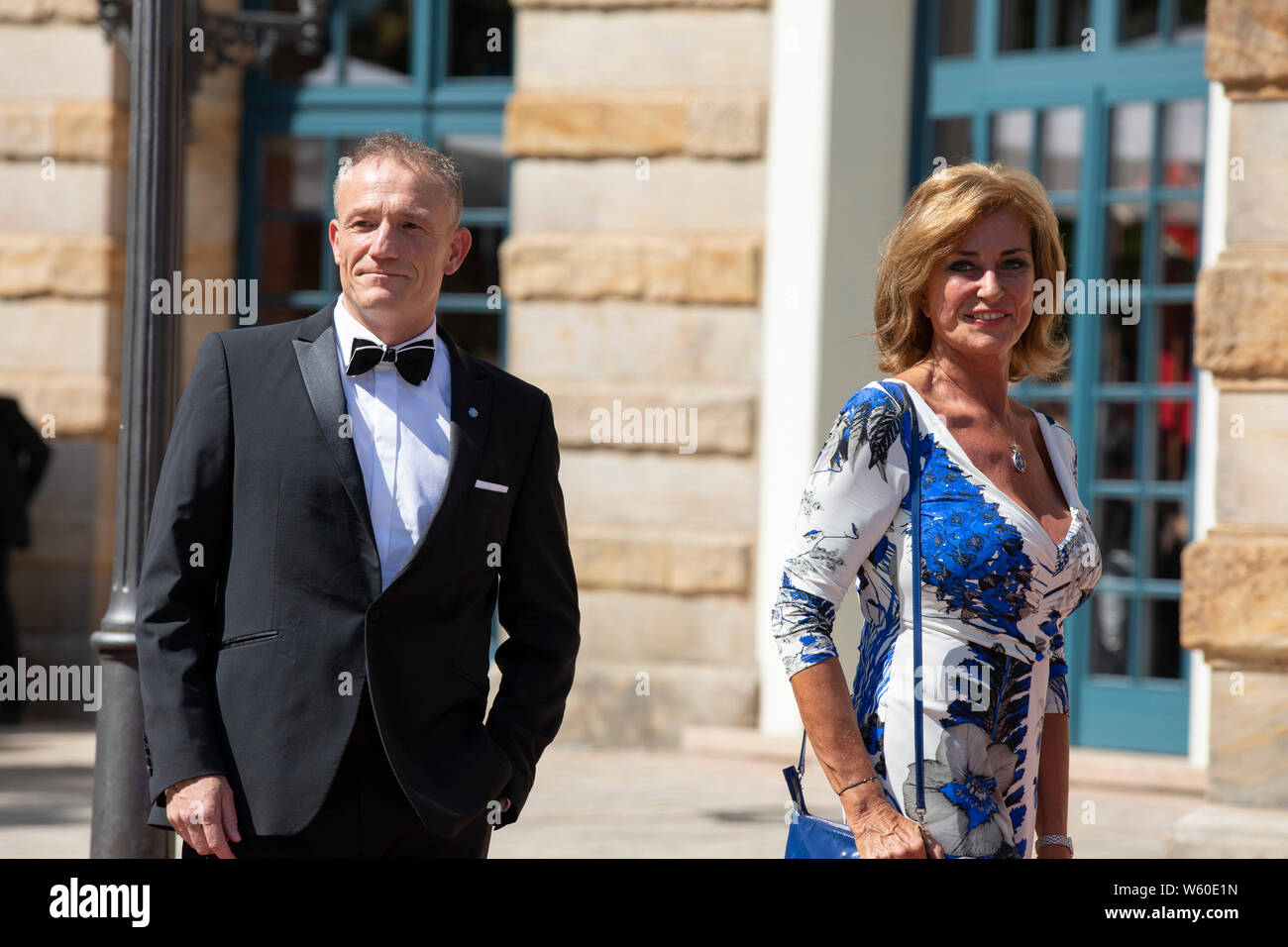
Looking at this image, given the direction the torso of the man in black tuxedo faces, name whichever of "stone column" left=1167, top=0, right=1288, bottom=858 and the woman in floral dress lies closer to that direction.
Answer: the woman in floral dress

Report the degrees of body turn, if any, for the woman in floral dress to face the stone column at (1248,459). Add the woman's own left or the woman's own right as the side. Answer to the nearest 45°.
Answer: approximately 135° to the woman's own left

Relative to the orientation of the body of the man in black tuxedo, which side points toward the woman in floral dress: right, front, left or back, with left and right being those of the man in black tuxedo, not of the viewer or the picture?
left

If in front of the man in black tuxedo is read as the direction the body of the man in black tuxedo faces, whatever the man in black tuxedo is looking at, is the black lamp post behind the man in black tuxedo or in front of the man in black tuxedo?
behind

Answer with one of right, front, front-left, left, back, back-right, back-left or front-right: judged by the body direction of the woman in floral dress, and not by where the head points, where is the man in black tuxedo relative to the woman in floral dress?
back-right

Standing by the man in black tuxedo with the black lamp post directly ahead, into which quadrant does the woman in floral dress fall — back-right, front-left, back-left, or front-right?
back-right

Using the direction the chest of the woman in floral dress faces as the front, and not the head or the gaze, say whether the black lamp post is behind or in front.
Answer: behind

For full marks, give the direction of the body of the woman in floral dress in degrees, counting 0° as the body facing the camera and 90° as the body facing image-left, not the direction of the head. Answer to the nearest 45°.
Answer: approximately 315°
